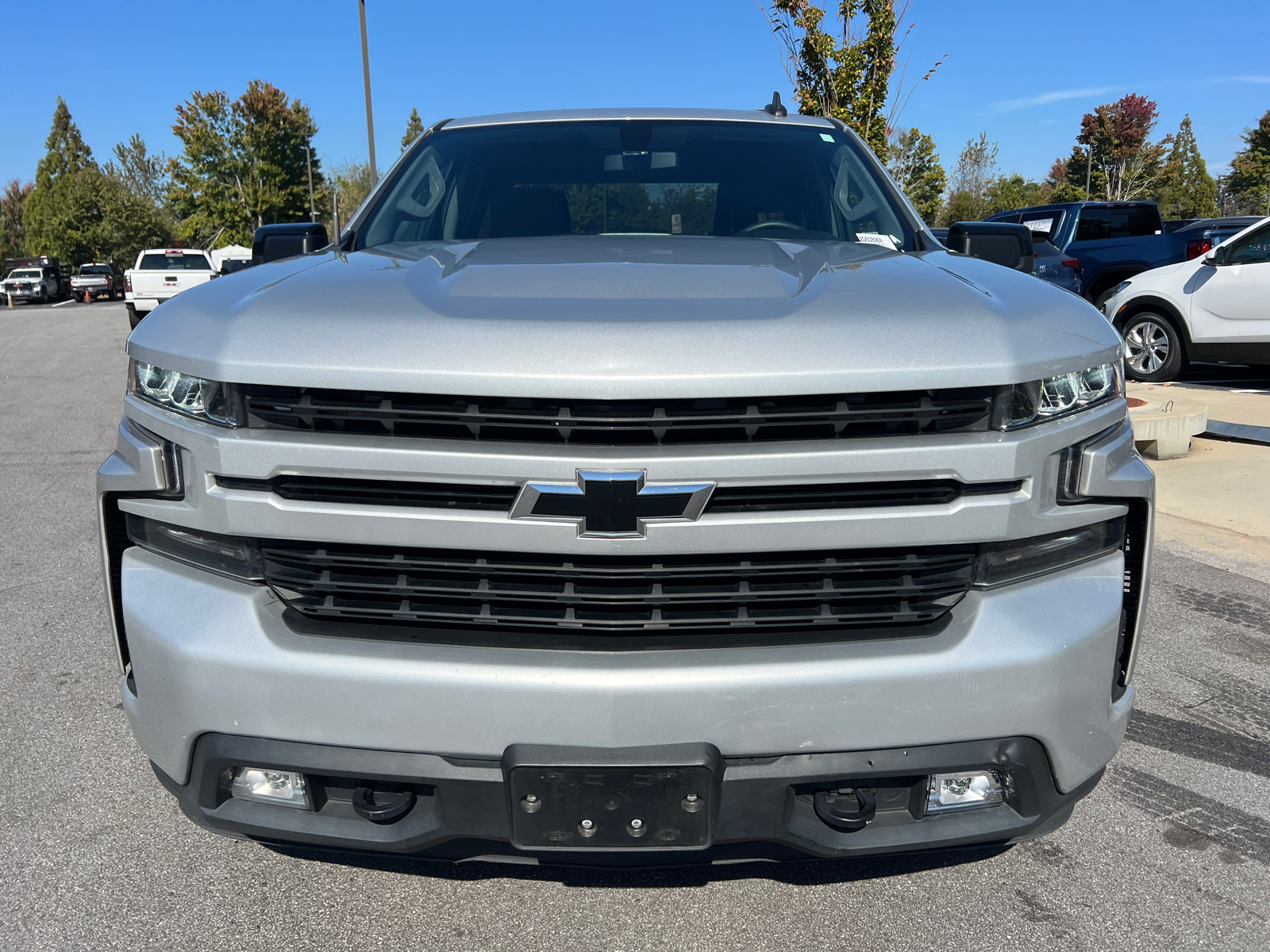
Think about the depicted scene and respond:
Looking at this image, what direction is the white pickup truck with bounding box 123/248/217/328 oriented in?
away from the camera

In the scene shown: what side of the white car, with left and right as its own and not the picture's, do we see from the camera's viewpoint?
left

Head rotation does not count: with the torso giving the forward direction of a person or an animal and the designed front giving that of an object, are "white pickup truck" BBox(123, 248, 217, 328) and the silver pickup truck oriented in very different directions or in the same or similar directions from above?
very different directions

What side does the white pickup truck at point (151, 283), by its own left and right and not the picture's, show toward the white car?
back

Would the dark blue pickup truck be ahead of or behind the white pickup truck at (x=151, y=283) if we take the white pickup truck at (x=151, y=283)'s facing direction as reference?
behind

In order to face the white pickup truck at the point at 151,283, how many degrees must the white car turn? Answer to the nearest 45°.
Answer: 0° — it already faces it

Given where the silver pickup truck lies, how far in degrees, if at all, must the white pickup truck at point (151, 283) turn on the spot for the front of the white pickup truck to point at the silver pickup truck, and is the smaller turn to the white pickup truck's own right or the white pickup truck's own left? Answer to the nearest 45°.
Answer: approximately 180°

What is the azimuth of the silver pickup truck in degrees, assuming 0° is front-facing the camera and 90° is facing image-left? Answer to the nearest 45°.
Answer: approximately 0°
